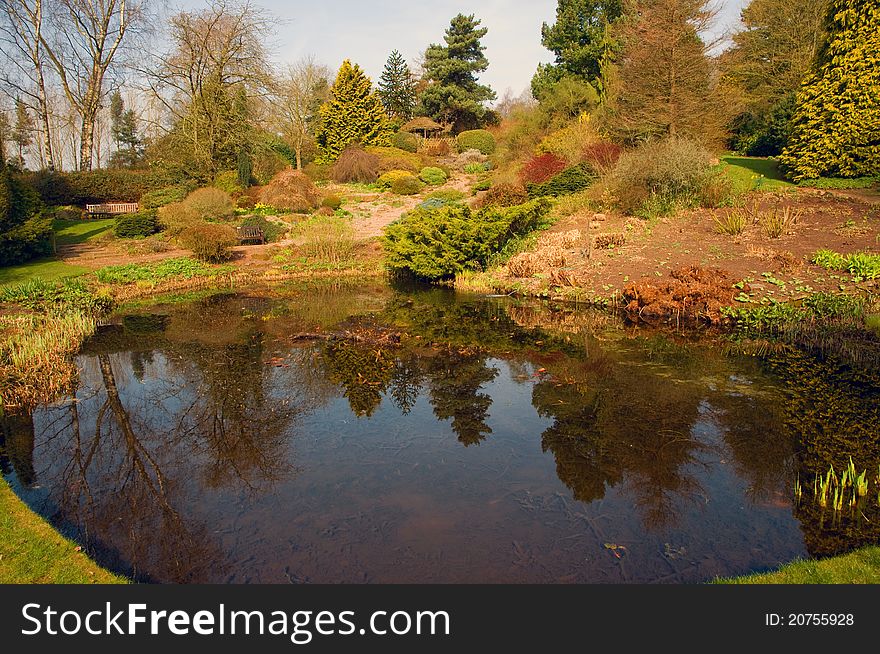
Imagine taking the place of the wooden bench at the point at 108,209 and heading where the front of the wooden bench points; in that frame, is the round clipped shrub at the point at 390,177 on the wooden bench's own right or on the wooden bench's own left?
on the wooden bench's own left

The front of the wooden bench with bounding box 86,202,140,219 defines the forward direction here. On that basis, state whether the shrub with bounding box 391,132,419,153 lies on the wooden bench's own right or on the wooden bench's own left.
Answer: on the wooden bench's own left

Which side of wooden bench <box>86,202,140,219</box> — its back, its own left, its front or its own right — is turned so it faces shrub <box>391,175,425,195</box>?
left

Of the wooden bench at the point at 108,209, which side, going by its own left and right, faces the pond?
front

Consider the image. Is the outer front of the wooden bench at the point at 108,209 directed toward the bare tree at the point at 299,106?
no

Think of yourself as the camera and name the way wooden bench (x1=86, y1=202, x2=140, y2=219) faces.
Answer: facing the viewer

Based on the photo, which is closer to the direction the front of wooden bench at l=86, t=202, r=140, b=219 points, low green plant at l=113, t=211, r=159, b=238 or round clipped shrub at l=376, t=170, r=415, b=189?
the low green plant

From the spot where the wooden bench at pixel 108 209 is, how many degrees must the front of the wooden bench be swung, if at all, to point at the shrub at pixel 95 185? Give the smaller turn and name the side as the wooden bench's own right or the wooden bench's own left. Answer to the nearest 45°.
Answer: approximately 180°

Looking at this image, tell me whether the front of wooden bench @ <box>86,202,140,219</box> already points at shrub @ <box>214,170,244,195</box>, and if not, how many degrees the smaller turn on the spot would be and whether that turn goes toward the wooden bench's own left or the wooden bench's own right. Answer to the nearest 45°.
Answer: approximately 90° to the wooden bench's own left

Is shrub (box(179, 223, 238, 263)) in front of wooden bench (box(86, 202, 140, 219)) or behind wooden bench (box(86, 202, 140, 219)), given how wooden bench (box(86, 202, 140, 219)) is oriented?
in front

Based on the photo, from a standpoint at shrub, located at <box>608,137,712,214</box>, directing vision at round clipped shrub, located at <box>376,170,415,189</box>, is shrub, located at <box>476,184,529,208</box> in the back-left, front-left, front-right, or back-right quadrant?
front-left

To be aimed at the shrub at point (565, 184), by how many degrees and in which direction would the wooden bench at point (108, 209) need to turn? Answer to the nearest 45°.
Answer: approximately 45° to its left

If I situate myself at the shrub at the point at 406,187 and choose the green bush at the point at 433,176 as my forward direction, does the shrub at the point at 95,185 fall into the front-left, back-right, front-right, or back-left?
back-left

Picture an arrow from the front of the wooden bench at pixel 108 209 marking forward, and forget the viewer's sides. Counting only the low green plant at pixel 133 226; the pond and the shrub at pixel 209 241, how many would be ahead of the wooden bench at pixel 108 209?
3

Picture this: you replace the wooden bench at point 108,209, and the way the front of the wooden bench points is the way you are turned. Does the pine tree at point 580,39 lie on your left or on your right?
on your left

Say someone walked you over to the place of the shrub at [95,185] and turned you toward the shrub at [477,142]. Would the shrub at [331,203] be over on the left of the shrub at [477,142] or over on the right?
right

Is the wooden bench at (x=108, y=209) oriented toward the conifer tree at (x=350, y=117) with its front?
no
